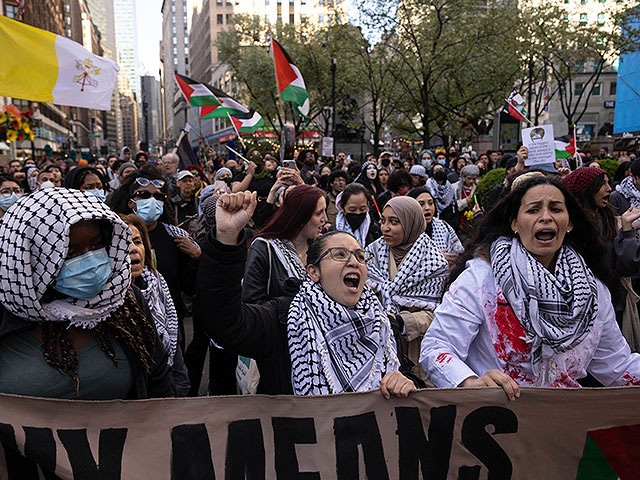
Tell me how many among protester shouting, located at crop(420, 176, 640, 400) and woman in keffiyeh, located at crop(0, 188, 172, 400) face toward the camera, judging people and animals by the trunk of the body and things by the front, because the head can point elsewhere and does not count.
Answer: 2

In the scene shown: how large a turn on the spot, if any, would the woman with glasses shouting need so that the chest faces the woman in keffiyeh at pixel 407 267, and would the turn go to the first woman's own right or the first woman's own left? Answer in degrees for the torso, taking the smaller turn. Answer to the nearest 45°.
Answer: approximately 135° to the first woman's own left

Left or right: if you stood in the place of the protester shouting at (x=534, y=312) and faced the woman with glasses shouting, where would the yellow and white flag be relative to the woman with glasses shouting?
right

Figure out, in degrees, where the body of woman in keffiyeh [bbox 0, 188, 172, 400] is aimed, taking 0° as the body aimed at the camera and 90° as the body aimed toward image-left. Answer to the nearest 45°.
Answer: approximately 0°

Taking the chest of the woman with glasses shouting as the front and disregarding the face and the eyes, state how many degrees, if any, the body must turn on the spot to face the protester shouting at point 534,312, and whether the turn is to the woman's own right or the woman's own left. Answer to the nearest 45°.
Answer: approximately 45° to the woman's own left

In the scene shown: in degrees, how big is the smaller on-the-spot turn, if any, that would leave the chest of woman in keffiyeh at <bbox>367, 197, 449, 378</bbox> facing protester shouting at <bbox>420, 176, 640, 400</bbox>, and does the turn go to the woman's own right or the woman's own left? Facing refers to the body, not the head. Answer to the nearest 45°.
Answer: approximately 45° to the woman's own left

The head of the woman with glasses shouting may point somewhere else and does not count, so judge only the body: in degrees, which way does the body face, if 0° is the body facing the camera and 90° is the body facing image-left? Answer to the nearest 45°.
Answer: approximately 315°

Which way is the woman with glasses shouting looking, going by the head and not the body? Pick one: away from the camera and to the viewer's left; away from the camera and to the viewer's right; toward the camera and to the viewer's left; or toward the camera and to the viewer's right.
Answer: toward the camera and to the viewer's right

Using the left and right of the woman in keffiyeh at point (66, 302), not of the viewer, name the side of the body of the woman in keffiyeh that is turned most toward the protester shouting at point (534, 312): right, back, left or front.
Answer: left
